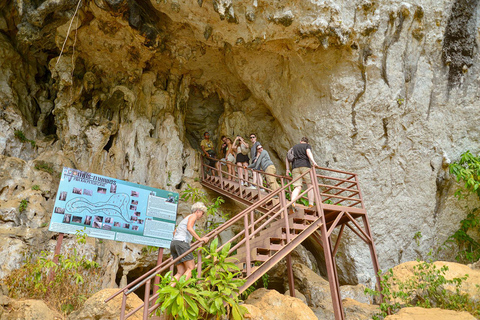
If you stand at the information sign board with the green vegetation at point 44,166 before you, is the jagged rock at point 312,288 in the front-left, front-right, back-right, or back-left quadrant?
back-right

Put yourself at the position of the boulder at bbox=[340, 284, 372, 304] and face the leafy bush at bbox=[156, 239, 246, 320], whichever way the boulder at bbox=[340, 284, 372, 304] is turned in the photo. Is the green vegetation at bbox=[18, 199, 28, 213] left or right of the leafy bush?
right

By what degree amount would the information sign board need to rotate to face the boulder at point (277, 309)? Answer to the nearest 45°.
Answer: approximately 45° to its left

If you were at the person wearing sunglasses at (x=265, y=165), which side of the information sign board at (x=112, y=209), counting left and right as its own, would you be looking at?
left

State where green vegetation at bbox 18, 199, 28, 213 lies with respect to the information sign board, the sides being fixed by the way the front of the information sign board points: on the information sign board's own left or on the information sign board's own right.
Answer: on the information sign board's own right

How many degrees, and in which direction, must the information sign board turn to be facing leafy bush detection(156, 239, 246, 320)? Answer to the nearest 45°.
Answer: approximately 45° to its left

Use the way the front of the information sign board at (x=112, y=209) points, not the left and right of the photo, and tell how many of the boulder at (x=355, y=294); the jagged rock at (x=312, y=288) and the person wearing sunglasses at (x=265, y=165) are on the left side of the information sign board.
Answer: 3

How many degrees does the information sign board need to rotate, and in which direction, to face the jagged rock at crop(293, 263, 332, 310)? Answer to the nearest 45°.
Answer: approximately 90° to its left

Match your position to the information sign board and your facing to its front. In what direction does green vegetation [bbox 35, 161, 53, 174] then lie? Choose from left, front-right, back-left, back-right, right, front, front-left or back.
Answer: back-right

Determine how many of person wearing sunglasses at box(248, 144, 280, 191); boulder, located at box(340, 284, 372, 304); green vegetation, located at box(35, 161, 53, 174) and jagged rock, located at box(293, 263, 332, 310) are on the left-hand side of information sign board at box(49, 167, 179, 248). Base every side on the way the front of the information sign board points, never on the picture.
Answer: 3

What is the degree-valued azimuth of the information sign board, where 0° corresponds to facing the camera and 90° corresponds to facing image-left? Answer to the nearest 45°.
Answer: approximately 0°
